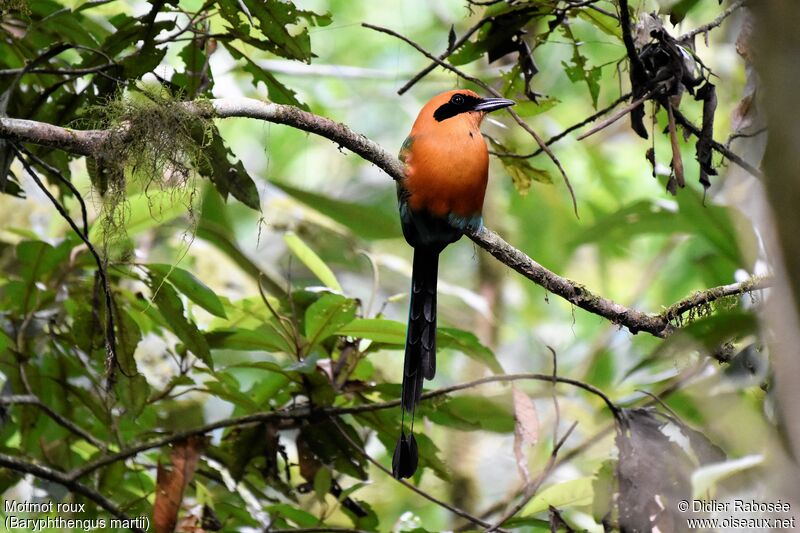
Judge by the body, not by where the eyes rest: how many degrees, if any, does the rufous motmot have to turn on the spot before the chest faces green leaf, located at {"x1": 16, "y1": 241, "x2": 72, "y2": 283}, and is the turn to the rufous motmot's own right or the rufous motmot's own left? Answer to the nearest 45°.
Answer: approximately 135° to the rufous motmot's own right

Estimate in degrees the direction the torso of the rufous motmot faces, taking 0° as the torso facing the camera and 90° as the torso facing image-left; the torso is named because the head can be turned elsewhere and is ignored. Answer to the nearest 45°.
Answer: approximately 315°

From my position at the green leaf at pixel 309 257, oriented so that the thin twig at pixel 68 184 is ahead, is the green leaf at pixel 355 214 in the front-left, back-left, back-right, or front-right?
back-right

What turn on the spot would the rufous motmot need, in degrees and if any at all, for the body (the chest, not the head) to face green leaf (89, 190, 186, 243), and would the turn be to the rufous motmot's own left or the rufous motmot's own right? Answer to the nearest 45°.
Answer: approximately 135° to the rufous motmot's own right
